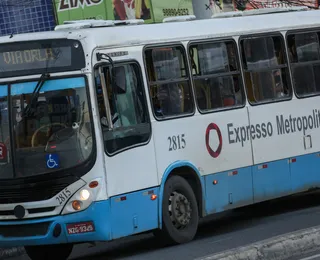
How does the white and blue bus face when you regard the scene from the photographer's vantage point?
facing the viewer and to the left of the viewer
